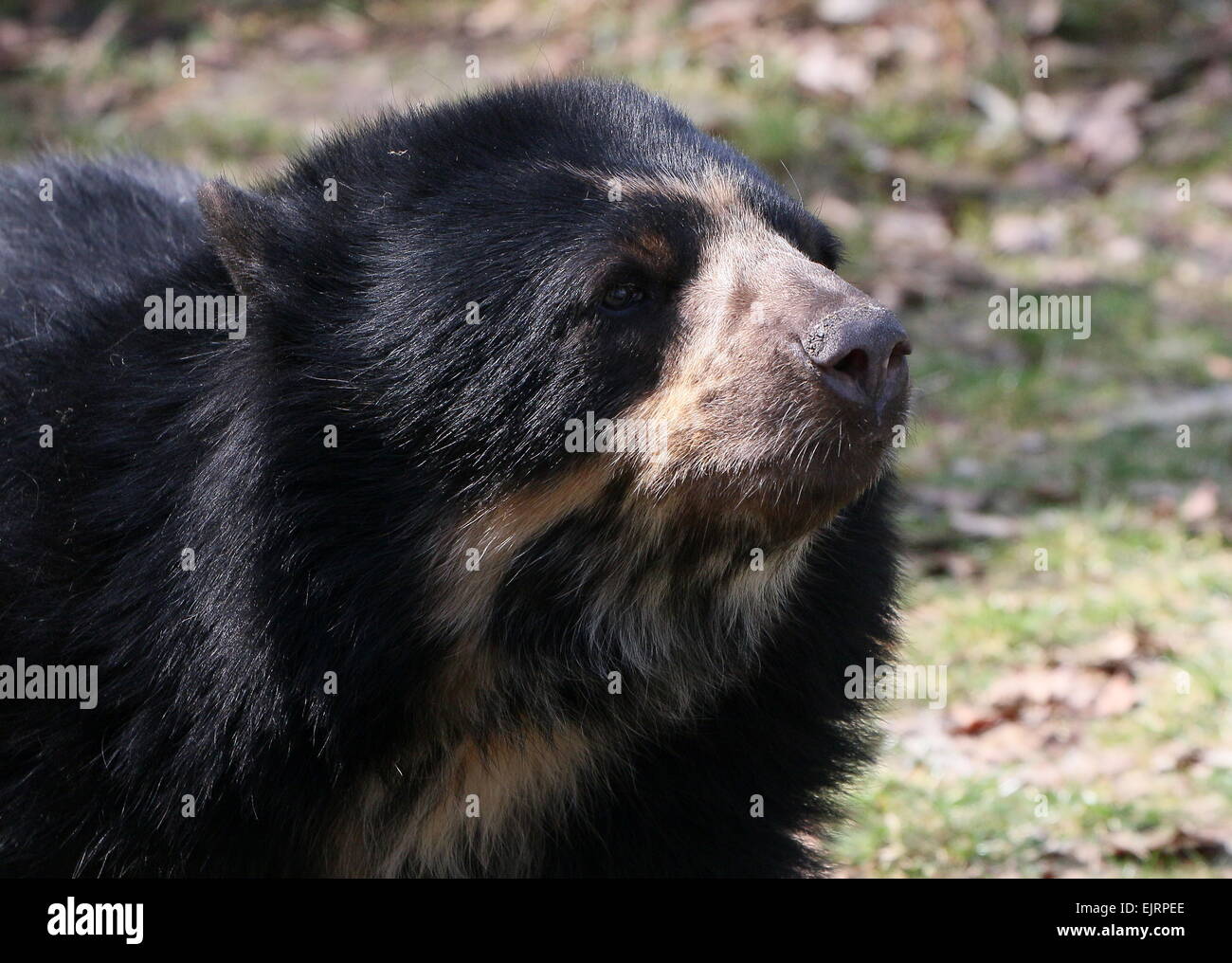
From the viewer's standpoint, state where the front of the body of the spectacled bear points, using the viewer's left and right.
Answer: facing the viewer and to the right of the viewer
